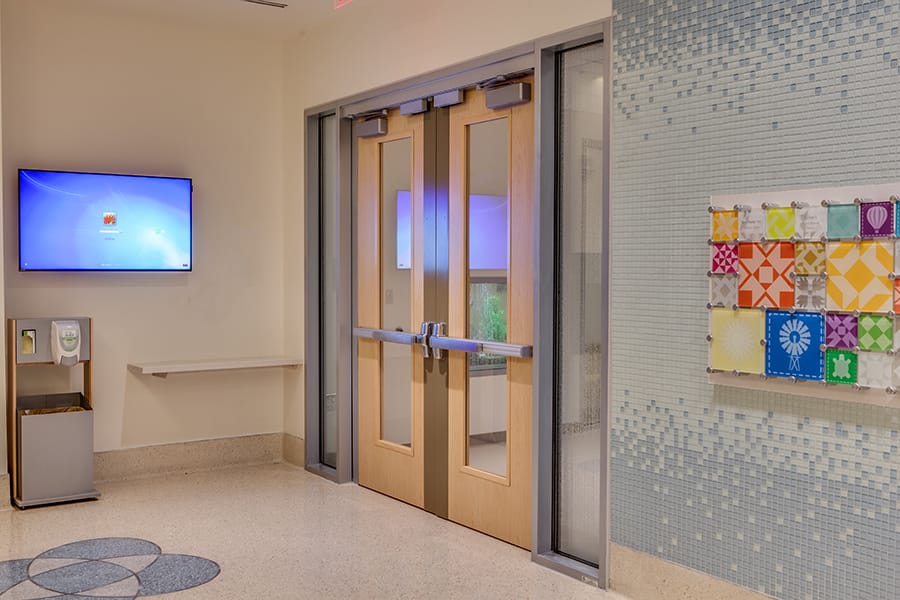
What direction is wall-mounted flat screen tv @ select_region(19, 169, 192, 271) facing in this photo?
toward the camera

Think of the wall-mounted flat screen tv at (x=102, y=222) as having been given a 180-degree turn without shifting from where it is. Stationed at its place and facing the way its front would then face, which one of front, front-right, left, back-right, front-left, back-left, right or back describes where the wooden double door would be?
back-right
